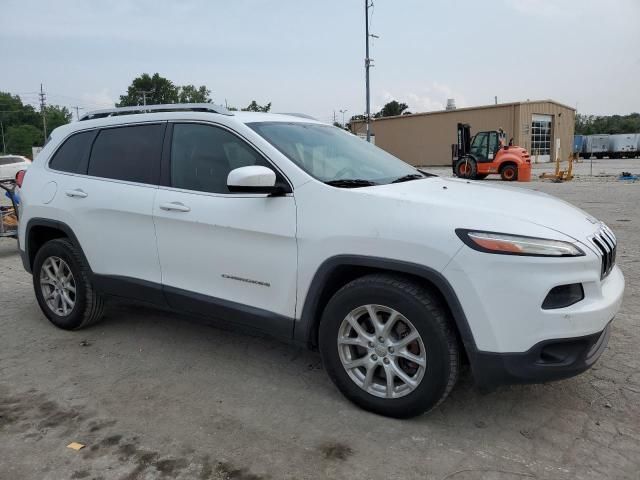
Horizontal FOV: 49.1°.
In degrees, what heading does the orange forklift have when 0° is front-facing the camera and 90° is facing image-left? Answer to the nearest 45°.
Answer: approximately 90°

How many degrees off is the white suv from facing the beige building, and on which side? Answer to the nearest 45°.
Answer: approximately 135° to its left

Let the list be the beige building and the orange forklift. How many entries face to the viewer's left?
1

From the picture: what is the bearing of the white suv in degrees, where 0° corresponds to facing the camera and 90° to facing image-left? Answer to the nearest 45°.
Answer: approximately 315°

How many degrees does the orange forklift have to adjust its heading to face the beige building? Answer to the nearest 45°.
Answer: approximately 90° to its right

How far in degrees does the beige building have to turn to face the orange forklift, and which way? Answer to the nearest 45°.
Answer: approximately 45° to its right

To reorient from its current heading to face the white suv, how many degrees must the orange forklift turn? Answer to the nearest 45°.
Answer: approximately 90° to its left
